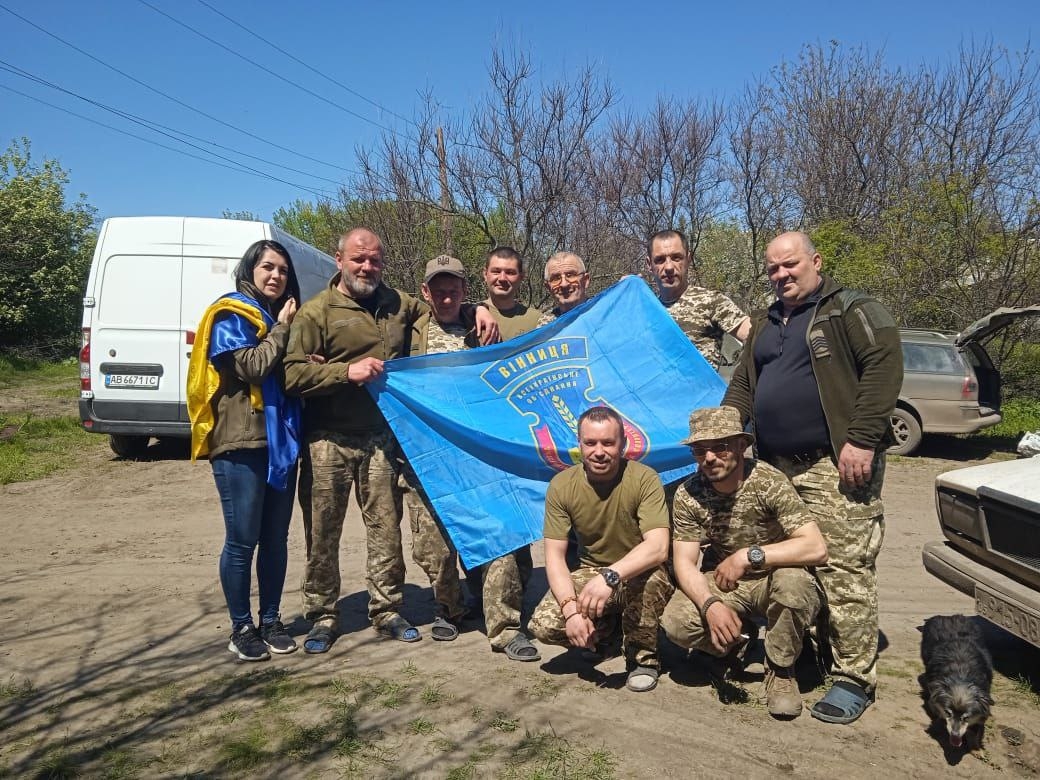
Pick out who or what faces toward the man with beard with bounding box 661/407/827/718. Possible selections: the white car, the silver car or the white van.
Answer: the white car

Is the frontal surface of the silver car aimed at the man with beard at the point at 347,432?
no

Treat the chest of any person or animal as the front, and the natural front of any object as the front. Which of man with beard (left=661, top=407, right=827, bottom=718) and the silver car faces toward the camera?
the man with beard

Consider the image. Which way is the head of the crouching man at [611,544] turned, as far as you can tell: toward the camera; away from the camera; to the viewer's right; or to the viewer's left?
toward the camera

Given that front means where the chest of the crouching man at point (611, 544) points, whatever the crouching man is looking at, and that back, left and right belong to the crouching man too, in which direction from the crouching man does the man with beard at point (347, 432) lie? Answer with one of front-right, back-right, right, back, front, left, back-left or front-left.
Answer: right

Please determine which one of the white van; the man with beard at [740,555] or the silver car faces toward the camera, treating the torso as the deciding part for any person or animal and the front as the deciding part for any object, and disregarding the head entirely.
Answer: the man with beard

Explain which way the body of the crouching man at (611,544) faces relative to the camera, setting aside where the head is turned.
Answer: toward the camera

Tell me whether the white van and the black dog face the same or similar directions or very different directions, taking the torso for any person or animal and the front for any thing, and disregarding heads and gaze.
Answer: very different directions

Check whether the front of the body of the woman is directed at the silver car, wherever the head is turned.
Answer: no

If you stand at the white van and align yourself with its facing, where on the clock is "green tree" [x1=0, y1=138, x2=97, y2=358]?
The green tree is roughly at 10 o'clock from the white van.

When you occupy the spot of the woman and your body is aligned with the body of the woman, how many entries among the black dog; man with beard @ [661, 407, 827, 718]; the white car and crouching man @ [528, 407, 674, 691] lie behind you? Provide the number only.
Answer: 0

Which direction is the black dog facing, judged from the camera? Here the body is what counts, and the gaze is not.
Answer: toward the camera

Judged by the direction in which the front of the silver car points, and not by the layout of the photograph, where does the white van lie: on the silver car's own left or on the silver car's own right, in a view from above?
on the silver car's own left

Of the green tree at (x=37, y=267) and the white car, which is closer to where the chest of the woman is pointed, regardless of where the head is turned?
the white car

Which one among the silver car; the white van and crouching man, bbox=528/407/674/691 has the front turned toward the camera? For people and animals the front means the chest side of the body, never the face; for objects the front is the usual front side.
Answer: the crouching man

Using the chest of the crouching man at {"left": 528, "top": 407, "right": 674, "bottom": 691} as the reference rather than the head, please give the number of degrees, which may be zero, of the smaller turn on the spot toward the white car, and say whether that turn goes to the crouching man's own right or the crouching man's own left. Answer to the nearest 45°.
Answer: approximately 90° to the crouching man's own left

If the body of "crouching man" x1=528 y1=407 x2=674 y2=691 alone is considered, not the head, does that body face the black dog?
no

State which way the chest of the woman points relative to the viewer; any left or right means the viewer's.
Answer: facing the viewer and to the right of the viewer

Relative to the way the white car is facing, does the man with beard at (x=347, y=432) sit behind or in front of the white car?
in front

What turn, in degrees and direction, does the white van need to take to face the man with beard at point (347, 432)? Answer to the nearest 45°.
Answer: approximately 135° to its right

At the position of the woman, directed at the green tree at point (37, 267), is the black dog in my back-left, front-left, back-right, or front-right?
back-right

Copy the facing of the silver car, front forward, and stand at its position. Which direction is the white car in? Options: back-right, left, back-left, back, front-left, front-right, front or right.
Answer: back-left
